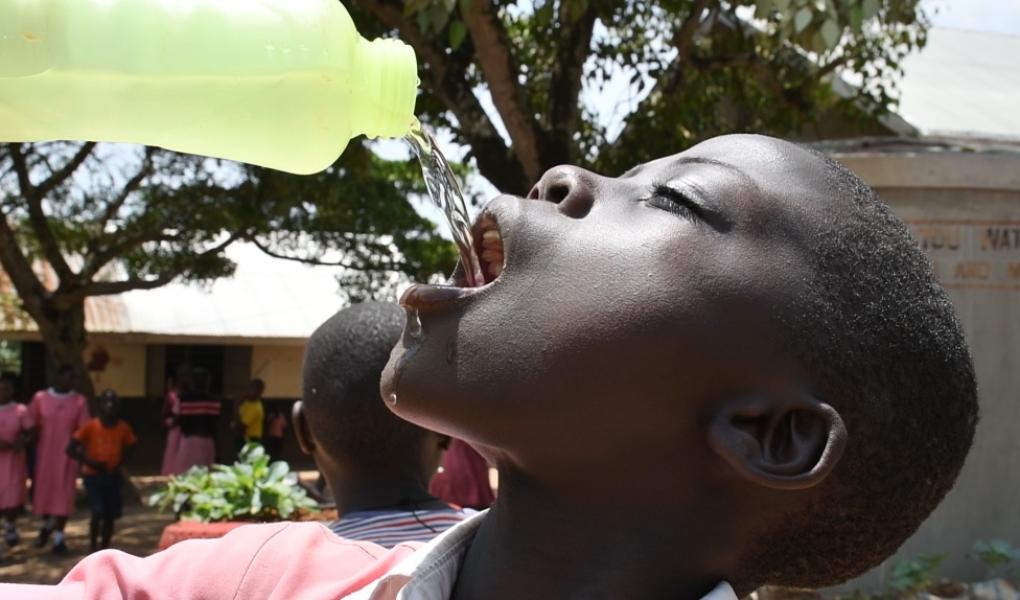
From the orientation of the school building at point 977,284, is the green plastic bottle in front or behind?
in front

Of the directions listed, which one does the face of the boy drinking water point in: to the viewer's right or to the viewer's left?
to the viewer's left

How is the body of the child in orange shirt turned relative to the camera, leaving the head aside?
toward the camera

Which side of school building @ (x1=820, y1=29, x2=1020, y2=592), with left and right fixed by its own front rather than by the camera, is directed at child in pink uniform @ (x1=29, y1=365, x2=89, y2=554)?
right

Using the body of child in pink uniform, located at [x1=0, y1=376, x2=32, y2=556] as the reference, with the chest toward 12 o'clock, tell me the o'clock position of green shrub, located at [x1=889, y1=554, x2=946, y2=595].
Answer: The green shrub is roughly at 11 o'clock from the child in pink uniform.

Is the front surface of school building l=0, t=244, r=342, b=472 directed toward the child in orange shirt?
yes

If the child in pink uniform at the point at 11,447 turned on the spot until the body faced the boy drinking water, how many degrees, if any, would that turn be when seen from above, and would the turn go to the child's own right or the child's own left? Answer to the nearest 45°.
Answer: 0° — they already face them

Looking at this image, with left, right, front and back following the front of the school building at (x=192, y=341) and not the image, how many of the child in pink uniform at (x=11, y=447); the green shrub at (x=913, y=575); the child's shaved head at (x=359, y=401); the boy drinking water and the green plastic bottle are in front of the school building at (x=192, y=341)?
5

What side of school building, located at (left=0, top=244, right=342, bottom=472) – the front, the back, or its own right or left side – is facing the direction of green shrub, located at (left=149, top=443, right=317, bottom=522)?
front

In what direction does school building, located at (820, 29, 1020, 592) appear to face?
toward the camera

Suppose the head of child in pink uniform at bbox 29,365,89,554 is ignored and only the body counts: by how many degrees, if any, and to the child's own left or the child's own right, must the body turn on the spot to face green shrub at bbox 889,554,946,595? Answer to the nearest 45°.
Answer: approximately 45° to the child's own left

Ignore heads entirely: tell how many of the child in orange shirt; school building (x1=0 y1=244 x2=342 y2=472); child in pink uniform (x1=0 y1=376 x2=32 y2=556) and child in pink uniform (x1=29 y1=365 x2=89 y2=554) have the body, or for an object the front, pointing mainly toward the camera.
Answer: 4

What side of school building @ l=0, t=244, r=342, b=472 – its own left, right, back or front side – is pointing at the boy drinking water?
front

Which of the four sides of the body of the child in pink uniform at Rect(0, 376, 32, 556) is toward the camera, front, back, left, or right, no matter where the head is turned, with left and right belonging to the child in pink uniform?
front

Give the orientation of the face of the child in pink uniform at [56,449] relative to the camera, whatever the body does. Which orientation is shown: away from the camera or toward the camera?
toward the camera
